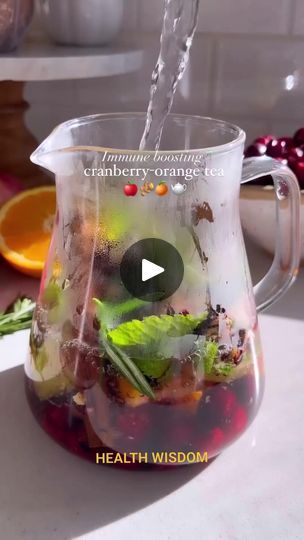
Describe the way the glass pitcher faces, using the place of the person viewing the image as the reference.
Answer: facing to the left of the viewer
